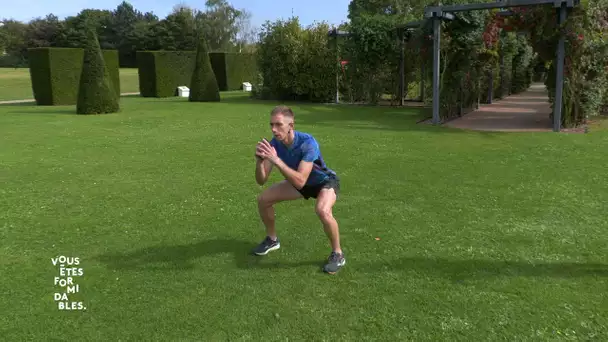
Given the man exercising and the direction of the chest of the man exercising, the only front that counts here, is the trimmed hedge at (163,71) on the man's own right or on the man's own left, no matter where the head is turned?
on the man's own right

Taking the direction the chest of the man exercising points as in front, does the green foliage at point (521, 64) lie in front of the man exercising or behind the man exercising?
behind

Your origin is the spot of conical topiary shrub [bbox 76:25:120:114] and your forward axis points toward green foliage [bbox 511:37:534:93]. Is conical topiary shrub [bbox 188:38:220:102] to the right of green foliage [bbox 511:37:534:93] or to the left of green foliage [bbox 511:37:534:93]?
left

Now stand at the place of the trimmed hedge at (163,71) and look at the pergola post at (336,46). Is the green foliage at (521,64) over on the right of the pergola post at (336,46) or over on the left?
left

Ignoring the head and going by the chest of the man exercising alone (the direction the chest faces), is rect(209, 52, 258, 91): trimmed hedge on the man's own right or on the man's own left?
on the man's own right

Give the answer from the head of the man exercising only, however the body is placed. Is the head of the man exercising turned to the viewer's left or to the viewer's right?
to the viewer's left

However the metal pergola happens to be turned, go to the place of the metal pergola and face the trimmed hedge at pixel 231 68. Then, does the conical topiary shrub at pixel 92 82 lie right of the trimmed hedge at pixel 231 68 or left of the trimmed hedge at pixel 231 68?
left

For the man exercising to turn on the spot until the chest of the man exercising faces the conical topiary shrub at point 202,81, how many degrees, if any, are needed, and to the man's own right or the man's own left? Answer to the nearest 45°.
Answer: approximately 135° to the man's own right

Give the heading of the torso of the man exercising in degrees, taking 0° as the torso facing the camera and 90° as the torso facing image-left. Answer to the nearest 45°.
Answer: approximately 45°

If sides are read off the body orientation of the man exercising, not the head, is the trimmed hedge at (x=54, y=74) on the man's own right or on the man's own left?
on the man's own right

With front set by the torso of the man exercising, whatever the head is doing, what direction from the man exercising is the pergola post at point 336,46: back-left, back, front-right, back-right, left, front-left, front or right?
back-right

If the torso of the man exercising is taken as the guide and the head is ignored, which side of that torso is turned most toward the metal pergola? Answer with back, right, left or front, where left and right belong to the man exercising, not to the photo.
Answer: back
